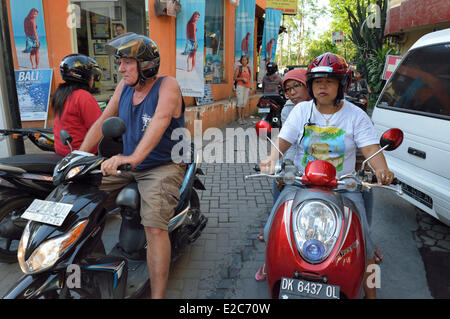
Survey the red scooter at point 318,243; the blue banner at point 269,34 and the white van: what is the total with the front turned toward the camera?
2

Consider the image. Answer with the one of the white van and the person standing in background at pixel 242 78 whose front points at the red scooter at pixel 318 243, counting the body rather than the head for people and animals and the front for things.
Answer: the person standing in background

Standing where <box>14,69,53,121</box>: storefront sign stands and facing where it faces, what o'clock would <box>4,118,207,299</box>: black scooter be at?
The black scooter is roughly at 12 o'clock from the storefront sign.

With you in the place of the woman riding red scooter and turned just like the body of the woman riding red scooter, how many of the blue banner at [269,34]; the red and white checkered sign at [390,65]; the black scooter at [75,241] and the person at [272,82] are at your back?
3

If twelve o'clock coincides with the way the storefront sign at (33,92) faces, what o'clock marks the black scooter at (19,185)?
The black scooter is roughly at 12 o'clock from the storefront sign.

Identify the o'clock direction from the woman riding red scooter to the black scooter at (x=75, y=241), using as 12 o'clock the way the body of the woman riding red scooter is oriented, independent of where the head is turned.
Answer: The black scooter is roughly at 2 o'clock from the woman riding red scooter.

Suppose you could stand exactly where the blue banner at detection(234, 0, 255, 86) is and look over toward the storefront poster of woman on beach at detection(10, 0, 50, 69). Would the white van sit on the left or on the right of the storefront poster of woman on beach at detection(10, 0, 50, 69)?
left
